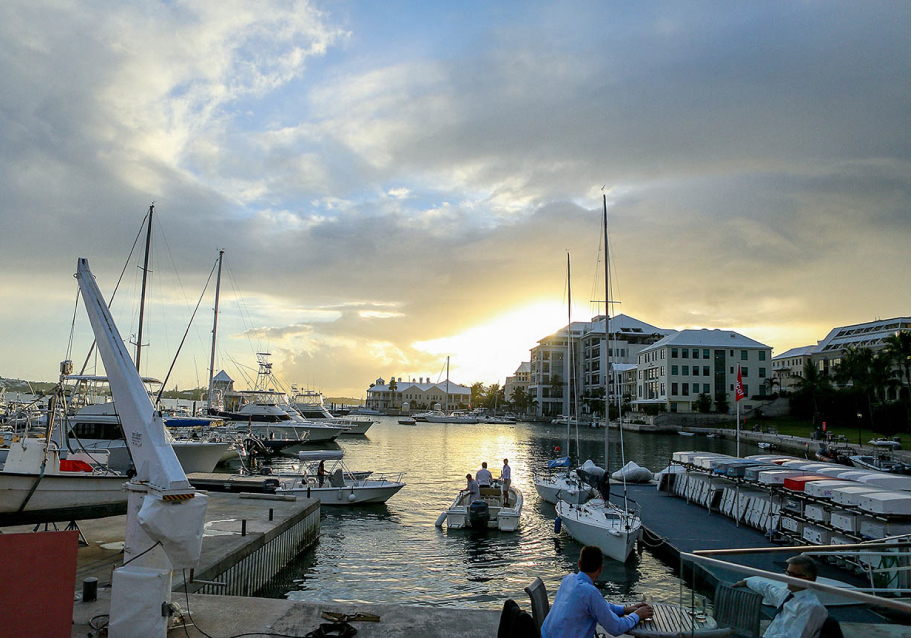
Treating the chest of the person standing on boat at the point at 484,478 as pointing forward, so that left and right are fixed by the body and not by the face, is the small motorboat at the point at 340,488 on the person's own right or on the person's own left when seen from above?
on the person's own left

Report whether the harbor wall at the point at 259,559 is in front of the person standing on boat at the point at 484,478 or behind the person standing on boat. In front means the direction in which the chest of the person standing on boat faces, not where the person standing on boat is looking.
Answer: behind

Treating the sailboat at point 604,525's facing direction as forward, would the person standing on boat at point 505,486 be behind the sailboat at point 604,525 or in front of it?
behind

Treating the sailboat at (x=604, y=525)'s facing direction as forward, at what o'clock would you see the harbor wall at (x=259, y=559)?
The harbor wall is roughly at 3 o'clock from the sailboat.

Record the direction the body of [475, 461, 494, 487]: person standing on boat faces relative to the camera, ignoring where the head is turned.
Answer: away from the camera

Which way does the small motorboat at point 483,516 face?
away from the camera

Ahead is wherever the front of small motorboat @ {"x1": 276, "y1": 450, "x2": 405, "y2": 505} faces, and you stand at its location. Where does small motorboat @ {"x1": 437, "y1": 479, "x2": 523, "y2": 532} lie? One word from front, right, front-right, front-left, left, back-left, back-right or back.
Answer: front-right

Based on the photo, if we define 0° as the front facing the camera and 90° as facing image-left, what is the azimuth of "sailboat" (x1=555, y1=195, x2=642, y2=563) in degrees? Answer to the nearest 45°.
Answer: approximately 315°

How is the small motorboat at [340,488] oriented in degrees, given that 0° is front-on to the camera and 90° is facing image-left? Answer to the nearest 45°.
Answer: approximately 270°

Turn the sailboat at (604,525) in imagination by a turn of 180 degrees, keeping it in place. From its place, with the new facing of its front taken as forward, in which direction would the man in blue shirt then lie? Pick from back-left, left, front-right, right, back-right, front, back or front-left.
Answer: back-left

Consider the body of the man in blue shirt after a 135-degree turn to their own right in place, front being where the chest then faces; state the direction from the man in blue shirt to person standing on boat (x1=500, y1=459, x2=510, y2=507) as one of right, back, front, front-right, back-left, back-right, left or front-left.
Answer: back

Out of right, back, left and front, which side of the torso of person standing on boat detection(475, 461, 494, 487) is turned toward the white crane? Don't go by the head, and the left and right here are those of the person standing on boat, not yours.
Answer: back

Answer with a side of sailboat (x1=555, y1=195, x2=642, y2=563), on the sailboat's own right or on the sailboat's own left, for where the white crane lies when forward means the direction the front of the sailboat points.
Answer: on the sailboat's own right

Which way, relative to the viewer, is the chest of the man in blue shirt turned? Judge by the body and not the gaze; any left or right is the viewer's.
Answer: facing away from the viewer and to the right of the viewer

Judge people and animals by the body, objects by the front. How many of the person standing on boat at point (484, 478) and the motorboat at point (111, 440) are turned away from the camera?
1
